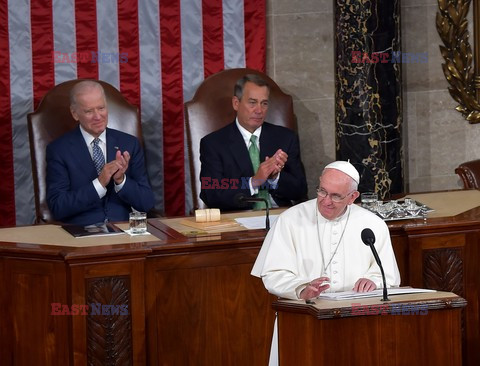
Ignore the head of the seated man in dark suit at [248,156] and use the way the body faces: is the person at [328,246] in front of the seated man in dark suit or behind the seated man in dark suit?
in front

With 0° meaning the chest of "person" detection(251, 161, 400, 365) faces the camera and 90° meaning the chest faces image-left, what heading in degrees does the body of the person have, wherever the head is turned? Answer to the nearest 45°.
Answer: approximately 0°

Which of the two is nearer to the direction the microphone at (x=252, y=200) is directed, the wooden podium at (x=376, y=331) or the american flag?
the american flag

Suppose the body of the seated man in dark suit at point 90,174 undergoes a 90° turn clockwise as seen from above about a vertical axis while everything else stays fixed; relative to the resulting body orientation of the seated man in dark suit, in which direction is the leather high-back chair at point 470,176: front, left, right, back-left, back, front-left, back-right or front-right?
back-left

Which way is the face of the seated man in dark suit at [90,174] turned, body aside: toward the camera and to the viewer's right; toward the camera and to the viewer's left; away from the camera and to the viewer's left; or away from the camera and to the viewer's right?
toward the camera and to the viewer's right

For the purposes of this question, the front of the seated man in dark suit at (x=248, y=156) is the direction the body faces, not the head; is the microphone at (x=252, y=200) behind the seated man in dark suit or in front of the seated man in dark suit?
in front
